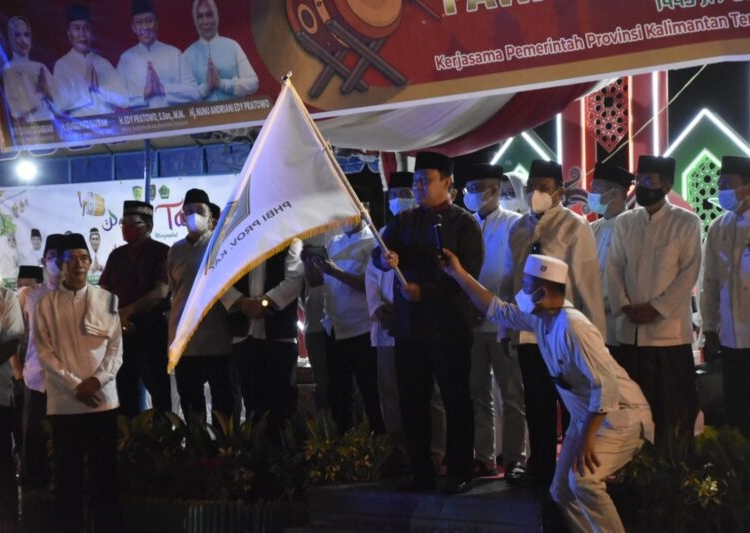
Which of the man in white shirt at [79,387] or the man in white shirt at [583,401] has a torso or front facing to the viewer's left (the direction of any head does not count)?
the man in white shirt at [583,401]

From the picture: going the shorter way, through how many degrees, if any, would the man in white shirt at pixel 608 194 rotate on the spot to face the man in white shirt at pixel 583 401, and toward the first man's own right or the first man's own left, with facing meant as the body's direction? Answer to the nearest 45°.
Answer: approximately 45° to the first man's own left

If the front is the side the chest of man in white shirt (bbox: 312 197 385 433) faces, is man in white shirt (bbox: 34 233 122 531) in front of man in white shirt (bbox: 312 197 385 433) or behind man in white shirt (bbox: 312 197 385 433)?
in front

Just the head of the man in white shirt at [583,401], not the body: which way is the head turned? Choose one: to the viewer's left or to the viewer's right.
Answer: to the viewer's left

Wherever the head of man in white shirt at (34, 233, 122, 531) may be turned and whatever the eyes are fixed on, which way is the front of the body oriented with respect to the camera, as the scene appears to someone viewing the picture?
toward the camera

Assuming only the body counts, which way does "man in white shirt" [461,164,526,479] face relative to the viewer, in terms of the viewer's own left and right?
facing the viewer and to the left of the viewer

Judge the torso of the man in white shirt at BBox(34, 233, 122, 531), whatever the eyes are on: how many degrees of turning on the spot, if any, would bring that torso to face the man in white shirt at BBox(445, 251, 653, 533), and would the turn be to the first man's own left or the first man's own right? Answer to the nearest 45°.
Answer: approximately 45° to the first man's own left

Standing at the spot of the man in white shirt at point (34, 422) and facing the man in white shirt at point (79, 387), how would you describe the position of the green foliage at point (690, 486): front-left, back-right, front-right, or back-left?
front-left

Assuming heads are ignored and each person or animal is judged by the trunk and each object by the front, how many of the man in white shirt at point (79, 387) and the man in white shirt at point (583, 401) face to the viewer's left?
1

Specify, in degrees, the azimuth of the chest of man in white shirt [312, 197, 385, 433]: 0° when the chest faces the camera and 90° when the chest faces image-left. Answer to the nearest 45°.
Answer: approximately 45°

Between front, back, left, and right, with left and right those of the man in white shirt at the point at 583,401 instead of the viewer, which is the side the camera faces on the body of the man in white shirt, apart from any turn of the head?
left
